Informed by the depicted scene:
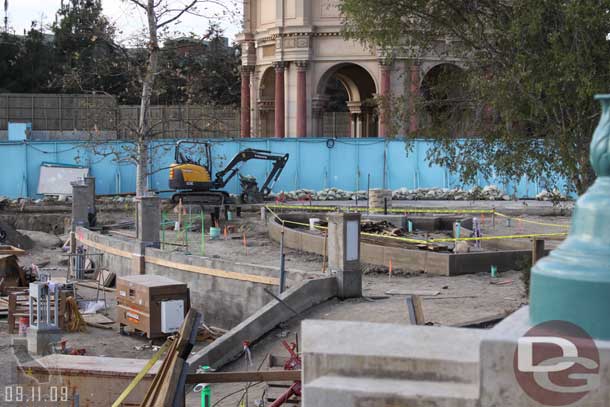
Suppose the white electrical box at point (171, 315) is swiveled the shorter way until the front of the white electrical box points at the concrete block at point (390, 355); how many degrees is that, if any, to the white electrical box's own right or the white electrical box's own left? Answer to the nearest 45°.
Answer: approximately 45° to the white electrical box's own right

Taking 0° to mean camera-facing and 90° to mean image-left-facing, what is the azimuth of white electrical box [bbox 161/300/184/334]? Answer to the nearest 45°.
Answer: approximately 315°

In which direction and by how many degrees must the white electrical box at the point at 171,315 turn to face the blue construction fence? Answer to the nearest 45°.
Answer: approximately 135° to its left

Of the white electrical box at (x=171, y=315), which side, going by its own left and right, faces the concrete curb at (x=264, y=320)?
left

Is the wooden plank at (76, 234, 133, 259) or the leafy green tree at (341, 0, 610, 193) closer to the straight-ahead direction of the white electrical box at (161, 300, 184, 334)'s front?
the leafy green tree

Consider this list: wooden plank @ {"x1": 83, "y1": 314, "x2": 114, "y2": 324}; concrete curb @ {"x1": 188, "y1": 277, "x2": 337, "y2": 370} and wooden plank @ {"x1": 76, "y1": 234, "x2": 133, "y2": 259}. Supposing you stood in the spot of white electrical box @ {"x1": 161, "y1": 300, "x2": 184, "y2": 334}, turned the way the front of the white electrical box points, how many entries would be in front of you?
1

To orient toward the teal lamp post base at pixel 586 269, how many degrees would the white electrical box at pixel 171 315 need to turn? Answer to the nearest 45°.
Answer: approximately 45° to its right

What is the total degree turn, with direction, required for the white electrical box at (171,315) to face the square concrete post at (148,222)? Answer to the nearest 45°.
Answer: approximately 135° to its left
